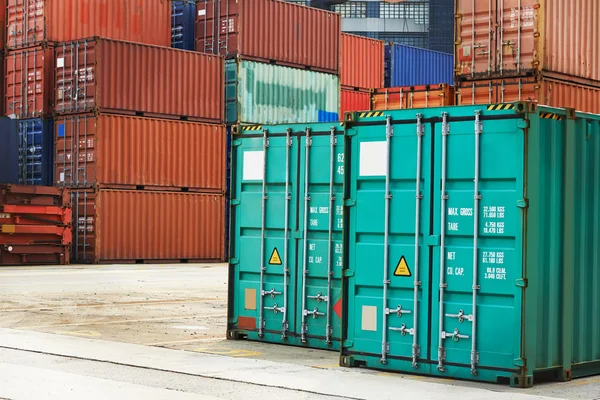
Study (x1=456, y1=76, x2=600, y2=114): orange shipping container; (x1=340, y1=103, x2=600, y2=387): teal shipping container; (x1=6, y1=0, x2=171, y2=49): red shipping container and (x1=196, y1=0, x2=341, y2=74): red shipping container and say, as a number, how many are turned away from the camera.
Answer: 0

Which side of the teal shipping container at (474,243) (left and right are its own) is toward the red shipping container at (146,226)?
right

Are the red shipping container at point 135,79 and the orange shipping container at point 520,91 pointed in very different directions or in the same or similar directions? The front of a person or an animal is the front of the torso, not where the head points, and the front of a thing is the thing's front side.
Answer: same or similar directions

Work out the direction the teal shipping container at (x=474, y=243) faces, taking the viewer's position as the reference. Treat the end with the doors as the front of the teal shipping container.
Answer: facing the viewer and to the left of the viewer

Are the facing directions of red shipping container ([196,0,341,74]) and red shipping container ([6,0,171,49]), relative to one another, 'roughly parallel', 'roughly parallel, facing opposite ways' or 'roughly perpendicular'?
roughly parallel

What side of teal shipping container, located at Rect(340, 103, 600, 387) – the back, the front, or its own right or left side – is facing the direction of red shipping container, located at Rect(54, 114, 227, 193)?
right

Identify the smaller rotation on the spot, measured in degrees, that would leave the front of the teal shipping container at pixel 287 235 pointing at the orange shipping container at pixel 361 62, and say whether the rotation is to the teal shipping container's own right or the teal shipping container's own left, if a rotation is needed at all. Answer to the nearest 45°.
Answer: approximately 135° to the teal shipping container's own right

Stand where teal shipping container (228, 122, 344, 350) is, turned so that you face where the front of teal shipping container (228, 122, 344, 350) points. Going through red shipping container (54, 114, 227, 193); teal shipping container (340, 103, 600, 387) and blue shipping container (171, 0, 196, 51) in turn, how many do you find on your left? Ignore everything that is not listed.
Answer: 1
